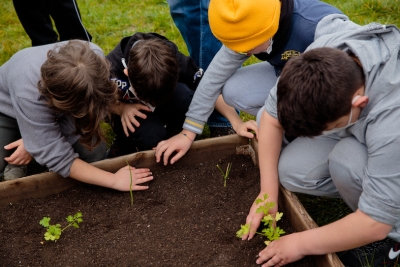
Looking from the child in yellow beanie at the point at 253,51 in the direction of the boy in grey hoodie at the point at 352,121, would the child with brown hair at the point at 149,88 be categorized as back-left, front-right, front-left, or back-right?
back-right

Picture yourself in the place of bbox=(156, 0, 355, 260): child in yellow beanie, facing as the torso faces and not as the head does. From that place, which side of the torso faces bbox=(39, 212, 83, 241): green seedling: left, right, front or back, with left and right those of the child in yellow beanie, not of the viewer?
front

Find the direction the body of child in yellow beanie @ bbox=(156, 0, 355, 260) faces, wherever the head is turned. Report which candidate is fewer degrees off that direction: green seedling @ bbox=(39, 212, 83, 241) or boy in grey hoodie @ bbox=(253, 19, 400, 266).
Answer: the green seedling

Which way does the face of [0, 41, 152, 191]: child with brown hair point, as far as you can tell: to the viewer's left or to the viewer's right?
to the viewer's right

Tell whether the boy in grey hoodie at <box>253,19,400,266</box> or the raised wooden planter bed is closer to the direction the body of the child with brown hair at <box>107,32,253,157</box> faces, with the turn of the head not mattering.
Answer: the raised wooden planter bed

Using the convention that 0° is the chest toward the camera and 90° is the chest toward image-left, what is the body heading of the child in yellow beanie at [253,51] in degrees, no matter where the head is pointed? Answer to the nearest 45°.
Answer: approximately 45°

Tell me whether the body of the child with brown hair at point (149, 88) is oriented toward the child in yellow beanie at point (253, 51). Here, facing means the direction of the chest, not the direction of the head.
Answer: no

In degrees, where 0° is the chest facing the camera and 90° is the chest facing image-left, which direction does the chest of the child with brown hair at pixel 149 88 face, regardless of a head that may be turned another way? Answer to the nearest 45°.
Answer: approximately 0°

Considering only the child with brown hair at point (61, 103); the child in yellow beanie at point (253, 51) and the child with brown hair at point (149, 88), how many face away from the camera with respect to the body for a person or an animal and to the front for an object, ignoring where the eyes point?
0

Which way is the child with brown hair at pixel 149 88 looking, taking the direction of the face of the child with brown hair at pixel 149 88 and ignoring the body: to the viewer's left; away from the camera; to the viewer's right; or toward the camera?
toward the camera

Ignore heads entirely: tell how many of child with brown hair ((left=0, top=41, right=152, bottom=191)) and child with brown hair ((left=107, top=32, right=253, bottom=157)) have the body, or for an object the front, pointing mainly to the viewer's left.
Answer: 0

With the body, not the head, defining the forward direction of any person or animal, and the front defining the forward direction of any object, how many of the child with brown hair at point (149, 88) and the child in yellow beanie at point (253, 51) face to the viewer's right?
0

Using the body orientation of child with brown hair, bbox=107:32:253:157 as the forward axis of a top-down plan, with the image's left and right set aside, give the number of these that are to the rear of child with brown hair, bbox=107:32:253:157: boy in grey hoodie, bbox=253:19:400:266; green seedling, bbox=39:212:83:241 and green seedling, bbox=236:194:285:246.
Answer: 0

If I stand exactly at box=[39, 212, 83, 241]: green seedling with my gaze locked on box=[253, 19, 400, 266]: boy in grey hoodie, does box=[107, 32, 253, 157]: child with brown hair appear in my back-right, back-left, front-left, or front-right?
front-left

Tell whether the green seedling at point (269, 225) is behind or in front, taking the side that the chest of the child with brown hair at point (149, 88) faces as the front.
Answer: in front

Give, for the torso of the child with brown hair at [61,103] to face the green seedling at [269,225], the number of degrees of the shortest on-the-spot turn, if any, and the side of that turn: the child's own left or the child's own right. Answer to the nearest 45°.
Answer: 0° — they already face it
